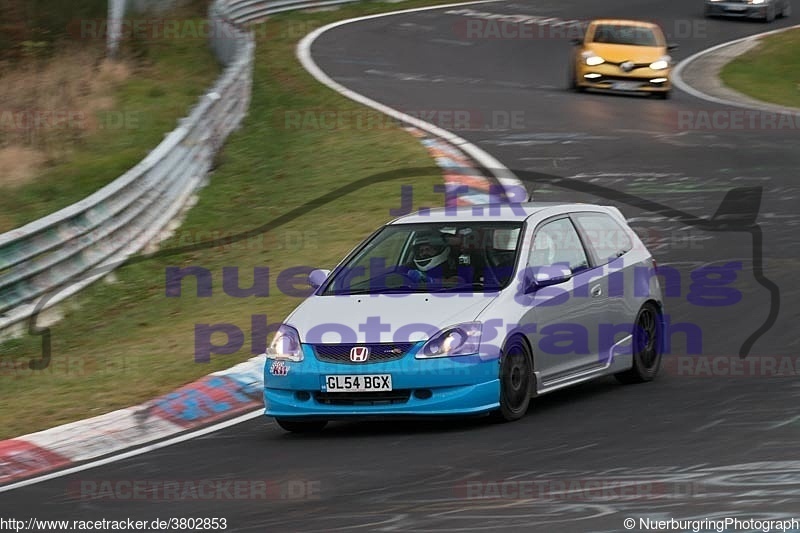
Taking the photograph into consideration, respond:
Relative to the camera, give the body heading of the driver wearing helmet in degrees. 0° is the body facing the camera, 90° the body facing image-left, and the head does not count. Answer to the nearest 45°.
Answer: approximately 45°

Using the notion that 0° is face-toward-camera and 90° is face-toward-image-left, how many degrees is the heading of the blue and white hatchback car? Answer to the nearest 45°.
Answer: approximately 45°

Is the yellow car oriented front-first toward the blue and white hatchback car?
yes

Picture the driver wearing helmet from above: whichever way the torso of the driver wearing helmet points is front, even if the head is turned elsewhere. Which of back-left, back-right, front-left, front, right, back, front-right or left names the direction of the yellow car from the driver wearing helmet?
back-right

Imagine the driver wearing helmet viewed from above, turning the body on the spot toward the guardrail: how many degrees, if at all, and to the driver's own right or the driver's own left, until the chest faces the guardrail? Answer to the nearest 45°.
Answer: approximately 90° to the driver's own right

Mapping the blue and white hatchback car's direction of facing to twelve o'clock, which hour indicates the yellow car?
The yellow car is roughly at 5 o'clock from the blue and white hatchback car.

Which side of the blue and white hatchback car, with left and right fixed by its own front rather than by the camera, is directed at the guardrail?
right
